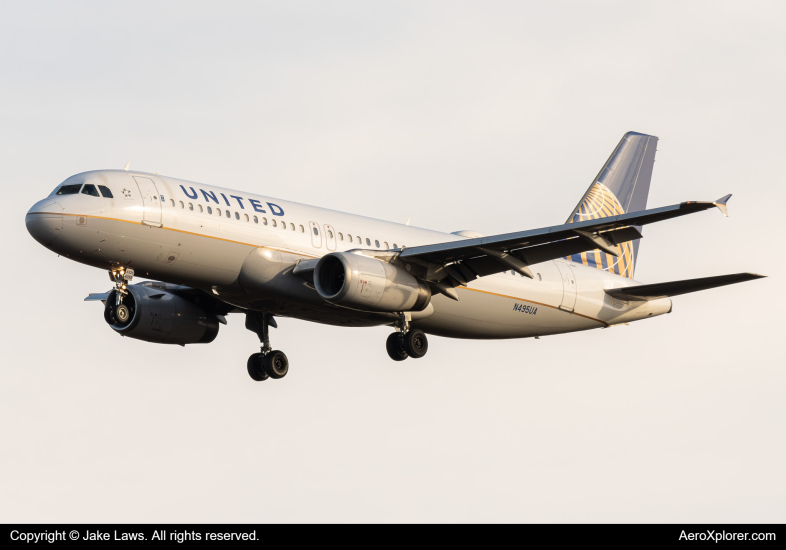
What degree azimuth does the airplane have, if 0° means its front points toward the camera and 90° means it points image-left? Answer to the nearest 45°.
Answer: approximately 45°
